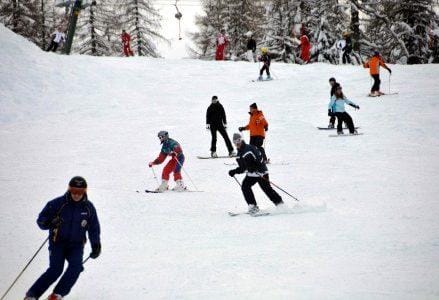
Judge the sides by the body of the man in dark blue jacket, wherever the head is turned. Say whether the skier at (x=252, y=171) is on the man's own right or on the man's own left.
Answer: on the man's own left

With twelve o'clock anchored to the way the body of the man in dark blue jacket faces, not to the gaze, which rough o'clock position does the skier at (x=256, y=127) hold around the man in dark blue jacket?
The skier is roughly at 7 o'clock from the man in dark blue jacket.

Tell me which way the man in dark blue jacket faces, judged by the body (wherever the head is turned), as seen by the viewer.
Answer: toward the camera

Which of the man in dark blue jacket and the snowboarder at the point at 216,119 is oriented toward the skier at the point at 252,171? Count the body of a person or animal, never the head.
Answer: the snowboarder at the point at 216,119

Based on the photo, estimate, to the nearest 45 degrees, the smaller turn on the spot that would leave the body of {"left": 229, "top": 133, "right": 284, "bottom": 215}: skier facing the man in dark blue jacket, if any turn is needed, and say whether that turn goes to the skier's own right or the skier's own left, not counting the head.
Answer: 0° — they already face them

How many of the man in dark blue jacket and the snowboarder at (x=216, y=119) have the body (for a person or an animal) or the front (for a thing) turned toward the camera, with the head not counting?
2

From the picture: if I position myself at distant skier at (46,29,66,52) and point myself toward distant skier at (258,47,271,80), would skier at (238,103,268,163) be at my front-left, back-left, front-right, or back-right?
front-right

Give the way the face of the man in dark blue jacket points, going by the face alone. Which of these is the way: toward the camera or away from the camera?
toward the camera

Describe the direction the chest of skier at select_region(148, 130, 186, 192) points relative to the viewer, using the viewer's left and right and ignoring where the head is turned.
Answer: facing the viewer and to the left of the viewer

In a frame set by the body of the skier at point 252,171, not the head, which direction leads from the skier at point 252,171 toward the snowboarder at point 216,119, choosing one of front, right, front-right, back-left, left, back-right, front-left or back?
back-right

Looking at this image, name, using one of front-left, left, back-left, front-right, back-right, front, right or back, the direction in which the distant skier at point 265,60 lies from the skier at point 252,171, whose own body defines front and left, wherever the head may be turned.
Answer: back-right

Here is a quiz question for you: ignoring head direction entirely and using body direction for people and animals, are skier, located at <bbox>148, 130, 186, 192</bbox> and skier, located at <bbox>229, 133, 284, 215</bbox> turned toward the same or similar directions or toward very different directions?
same or similar directions

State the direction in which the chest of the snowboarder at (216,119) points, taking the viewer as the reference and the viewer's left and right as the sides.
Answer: facing the viewer

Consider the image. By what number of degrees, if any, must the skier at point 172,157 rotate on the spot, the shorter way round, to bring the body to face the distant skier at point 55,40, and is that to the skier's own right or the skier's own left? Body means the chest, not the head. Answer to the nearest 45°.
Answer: approximately 135° to the skier's own right
